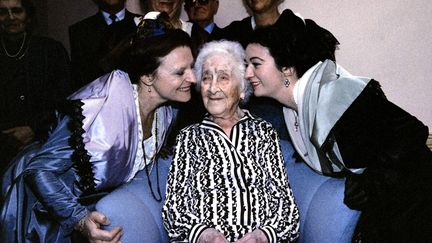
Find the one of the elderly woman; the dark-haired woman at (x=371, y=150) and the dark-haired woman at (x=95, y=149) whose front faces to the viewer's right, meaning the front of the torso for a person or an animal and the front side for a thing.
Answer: the dark-haired woman at (x=95, y=149)

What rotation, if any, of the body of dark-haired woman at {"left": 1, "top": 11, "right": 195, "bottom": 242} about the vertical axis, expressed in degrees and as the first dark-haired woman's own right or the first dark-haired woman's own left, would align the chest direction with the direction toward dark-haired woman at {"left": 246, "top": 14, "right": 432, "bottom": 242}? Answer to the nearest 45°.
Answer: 0° — they already face them

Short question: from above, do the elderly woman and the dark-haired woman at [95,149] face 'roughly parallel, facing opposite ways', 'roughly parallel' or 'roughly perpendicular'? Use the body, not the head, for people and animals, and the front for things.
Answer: roughly perpendicular

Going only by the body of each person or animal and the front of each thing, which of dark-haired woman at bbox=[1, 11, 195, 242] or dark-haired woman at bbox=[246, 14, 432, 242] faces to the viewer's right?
dark-haired woman at bbox=[1, 11, 195, 242]

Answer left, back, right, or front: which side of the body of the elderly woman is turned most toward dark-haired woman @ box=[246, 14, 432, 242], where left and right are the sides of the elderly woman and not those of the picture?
left

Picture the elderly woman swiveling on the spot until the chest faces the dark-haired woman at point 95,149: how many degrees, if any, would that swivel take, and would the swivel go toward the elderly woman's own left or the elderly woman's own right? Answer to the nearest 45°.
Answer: approximately 90° to the elderly woman's own right

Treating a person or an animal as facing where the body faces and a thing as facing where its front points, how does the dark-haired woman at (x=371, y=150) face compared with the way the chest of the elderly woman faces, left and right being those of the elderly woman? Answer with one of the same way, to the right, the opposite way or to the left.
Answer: to the right

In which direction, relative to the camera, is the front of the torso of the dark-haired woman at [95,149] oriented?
to the viewer's right

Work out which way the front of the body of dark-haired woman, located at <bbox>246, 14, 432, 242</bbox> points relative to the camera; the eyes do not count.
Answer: to the viewer's left

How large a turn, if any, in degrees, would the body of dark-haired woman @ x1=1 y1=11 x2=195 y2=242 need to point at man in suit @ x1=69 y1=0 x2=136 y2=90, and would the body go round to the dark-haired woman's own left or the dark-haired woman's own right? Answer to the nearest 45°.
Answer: approximately 90° to the dark-haired woman's own left

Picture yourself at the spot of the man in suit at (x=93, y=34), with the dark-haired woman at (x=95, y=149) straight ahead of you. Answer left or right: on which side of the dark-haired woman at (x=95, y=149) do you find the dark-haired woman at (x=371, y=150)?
left

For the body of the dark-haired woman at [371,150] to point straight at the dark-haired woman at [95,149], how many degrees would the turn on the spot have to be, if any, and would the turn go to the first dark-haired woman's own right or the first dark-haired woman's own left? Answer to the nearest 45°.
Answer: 0° — they already face them
